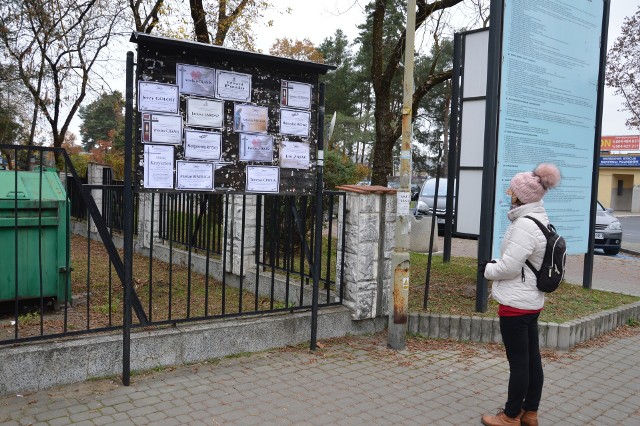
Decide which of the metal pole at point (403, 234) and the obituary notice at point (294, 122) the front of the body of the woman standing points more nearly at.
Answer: the obituary notice

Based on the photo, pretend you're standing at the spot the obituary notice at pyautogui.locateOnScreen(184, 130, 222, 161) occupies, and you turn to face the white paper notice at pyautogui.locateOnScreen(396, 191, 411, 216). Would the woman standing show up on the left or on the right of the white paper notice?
right

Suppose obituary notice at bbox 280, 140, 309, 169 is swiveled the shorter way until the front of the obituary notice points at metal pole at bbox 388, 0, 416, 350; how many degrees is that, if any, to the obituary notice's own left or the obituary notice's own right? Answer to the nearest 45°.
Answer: approximately 90° to the obituary notice's own left

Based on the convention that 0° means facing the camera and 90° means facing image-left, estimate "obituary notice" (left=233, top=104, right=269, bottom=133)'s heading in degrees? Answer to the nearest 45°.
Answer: approximately 0°

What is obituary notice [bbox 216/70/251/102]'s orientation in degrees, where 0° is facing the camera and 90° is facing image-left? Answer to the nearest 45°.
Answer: approximately 0°

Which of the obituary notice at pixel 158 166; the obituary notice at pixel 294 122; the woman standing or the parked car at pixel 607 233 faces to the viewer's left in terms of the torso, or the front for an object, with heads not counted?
the woman standing

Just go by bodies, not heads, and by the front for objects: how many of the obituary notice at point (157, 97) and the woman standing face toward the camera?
1

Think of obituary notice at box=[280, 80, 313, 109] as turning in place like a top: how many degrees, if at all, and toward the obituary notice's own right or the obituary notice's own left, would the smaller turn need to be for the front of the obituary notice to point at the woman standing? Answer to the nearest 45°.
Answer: approximately 45° to the obituary notice's own left

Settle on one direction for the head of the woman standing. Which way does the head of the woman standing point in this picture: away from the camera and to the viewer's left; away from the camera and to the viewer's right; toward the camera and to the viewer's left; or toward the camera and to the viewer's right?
away from the camera and to the viewer's left
